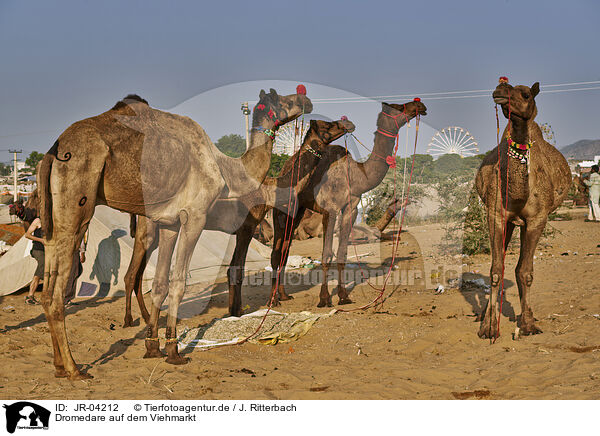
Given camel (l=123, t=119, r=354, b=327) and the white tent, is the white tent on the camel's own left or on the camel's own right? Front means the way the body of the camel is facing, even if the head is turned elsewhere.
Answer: on the camel's own left

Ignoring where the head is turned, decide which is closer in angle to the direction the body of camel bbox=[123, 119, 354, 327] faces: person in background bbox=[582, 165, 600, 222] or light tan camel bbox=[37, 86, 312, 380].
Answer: the person in background

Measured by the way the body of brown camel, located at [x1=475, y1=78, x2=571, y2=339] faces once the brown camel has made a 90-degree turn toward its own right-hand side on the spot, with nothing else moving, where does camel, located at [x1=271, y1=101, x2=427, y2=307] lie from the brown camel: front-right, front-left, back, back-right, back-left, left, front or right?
front-right

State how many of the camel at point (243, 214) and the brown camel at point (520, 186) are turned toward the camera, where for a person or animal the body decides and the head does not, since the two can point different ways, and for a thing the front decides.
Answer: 1

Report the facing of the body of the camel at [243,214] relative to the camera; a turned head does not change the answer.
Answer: to the viewer's right

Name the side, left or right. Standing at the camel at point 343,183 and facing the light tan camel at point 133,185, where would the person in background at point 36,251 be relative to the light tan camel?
right

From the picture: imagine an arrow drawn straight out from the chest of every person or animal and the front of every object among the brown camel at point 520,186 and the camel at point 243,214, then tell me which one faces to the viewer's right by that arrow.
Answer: the camel

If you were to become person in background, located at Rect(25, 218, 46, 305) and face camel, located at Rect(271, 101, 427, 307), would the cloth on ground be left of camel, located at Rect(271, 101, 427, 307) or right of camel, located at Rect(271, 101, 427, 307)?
right

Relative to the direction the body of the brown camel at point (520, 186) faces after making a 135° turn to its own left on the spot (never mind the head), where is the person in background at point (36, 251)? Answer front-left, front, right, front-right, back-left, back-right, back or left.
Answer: back-left

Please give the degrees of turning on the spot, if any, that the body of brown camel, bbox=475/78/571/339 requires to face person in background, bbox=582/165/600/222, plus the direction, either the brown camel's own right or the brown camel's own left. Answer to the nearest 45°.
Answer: approximately 180°

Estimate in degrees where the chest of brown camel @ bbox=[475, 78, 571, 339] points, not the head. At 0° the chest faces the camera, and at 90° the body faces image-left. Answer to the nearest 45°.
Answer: approximately 0°

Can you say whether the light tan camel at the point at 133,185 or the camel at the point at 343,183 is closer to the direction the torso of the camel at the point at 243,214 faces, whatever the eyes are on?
the camel

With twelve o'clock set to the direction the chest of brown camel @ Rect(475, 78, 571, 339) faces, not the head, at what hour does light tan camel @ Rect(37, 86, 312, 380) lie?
The light tan camel is roughly at 2 o'clock from the brown camel.
